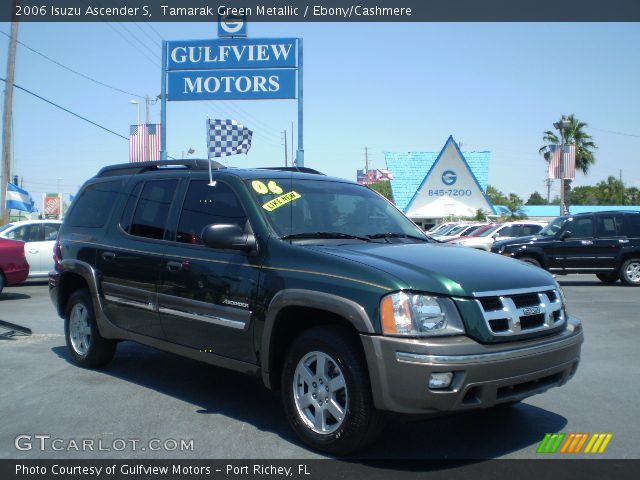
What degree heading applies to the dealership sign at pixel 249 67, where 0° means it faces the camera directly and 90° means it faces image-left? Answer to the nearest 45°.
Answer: approximately 0°

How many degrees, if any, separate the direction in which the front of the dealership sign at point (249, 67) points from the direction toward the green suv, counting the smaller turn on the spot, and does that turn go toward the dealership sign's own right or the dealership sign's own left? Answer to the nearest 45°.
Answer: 0° — it already faces it

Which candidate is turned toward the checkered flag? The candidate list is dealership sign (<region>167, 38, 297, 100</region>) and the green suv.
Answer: the dealership sign

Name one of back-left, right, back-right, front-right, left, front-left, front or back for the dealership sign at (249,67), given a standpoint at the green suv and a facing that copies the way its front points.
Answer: back-left

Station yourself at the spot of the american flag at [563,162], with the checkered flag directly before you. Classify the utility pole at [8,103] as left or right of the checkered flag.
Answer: right

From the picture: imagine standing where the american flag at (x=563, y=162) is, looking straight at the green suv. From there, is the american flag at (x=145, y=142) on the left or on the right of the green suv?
right

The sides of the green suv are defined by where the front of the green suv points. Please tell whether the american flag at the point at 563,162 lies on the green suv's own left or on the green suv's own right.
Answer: on the green suv's own left

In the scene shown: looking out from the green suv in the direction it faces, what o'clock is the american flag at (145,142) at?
The american flag is roughly at 7 o'clock from the green suv.

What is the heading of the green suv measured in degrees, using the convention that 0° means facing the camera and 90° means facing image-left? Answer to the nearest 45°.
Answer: approximately 315°
